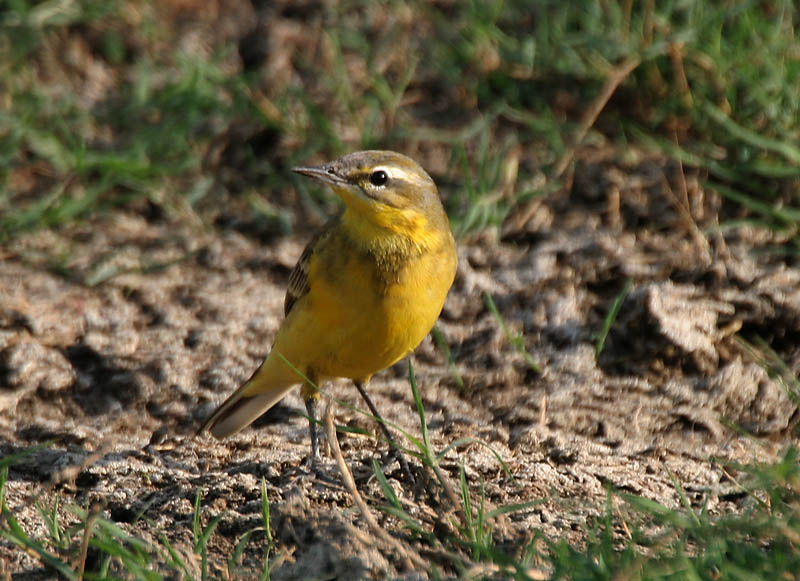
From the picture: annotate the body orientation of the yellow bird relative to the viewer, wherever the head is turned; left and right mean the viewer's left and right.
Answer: facing the viewer and to the right of the viewer
